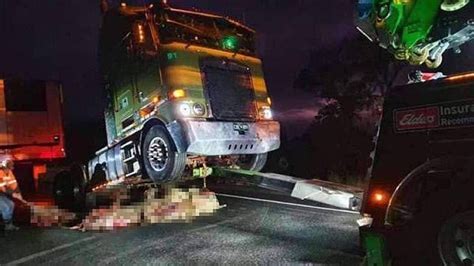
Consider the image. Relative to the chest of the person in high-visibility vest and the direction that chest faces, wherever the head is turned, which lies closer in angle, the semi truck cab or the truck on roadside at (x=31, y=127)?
the semi truck cab

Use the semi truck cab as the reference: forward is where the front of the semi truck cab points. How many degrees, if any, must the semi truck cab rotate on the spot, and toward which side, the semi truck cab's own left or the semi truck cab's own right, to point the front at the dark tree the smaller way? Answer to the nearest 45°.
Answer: approximately 90° to the semi truck cab's own left

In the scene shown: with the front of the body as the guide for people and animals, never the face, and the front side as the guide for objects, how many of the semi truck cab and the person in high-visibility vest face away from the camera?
0

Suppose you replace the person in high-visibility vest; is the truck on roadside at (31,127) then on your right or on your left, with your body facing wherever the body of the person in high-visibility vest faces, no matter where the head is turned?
on your left

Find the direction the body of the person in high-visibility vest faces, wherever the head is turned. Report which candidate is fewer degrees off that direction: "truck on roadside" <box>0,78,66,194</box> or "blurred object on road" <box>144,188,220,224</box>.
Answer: the blurred object on road

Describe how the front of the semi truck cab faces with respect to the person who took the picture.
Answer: facing the viewer and to the right of the viewer

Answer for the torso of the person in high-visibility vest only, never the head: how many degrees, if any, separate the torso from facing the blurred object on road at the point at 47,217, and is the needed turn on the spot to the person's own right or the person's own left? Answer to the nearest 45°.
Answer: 0° — they already face it

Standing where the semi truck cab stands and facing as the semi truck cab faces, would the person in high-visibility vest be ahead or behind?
behind

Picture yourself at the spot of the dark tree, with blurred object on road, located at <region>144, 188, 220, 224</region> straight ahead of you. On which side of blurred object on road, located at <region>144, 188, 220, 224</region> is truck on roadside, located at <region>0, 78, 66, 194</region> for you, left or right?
right

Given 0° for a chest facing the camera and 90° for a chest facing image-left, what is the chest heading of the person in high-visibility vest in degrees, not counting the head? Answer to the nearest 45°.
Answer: approximately 270°
